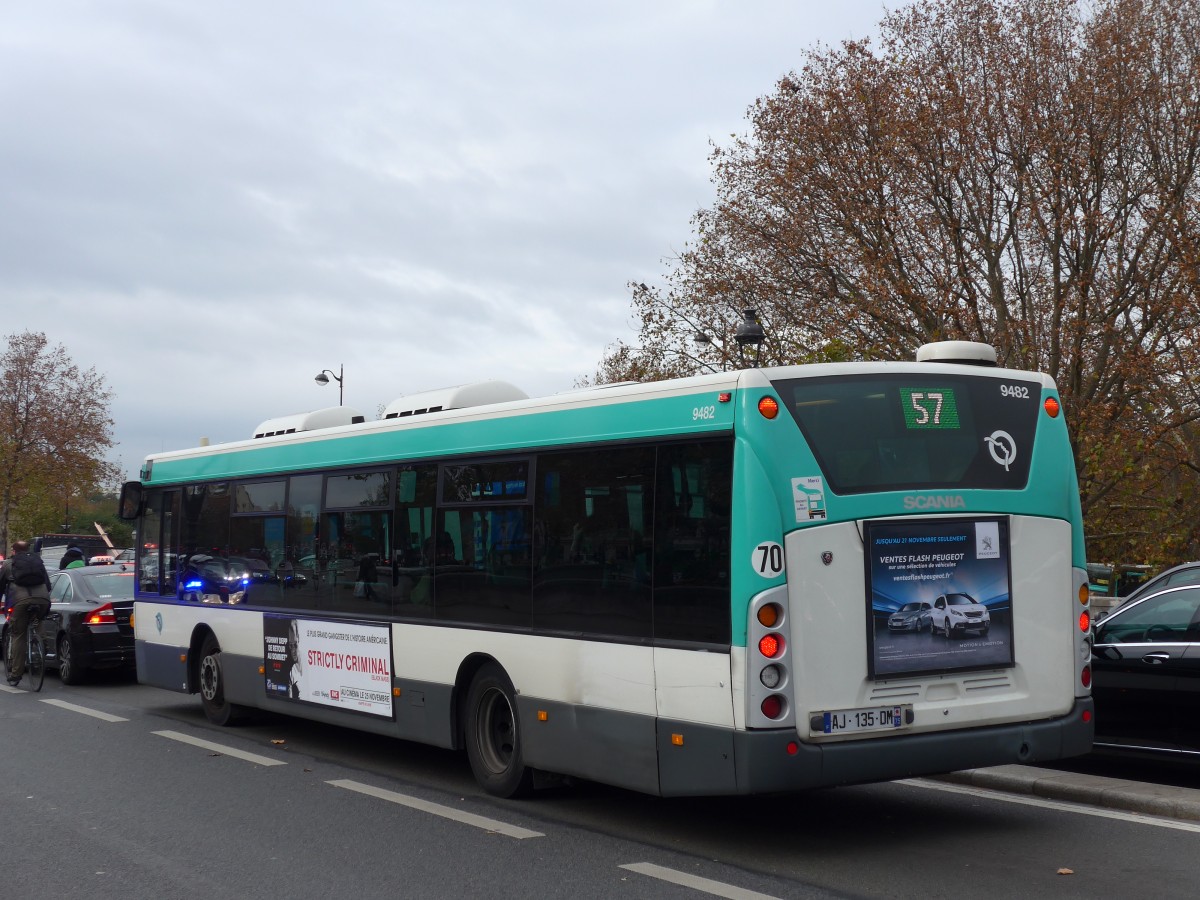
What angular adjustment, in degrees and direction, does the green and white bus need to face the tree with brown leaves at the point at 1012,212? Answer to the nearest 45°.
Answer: approximately 45° to its right

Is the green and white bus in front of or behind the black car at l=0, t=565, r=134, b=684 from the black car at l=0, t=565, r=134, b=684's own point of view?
behind

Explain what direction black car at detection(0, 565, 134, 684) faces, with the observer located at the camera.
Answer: facing away from the viewer and to the left of the viewer

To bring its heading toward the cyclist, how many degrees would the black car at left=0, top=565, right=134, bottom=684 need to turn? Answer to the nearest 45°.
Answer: approximately 90° to its left

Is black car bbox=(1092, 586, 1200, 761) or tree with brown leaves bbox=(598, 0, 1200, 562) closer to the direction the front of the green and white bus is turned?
the tree with brown leaves

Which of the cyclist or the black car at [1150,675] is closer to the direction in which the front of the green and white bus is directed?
the cyclist

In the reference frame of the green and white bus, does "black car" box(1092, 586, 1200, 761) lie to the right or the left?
on its right

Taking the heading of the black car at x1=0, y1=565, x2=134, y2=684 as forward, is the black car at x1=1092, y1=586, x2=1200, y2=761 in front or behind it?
behind

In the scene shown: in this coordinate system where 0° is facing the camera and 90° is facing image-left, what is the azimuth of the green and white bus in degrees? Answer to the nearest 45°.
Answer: approximately 135°

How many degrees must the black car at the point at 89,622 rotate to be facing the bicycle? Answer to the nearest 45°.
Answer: approximately 90° to its left
